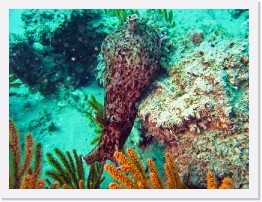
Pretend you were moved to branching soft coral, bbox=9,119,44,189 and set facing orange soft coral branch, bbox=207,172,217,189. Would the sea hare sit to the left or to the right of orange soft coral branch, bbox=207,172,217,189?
left

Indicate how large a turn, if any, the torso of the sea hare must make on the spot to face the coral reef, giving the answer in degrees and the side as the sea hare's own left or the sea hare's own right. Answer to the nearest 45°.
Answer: approximately 135° to the sea hare's own right
